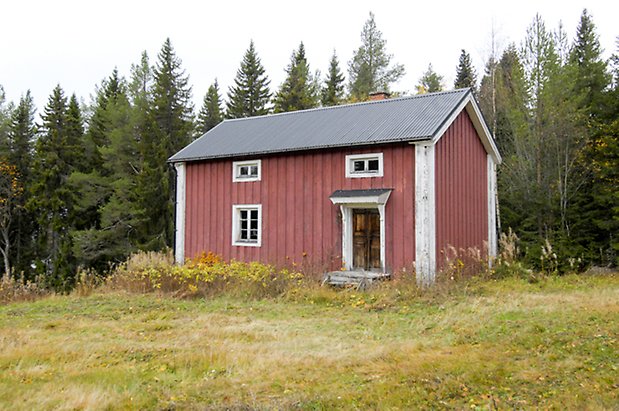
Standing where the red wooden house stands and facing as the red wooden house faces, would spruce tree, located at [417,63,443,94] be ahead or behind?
behind

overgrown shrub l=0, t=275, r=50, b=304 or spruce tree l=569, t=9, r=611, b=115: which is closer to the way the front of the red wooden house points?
the overgrown shrub

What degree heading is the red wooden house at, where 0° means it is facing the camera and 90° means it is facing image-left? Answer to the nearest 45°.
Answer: approximately 45°

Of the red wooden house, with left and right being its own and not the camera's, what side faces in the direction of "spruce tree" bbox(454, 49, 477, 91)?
back

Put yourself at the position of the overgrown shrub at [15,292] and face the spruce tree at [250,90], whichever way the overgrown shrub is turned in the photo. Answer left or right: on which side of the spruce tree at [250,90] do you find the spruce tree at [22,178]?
left

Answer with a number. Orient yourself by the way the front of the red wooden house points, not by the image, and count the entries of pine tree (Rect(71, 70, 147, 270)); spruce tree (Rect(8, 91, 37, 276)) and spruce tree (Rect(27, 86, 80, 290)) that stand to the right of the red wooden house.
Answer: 3

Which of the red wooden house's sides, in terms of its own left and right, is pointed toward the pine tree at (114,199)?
right

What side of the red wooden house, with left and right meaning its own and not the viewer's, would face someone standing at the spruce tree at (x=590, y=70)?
back

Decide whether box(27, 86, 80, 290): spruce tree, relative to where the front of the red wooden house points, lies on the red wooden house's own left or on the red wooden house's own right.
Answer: on the red wooden house's own right

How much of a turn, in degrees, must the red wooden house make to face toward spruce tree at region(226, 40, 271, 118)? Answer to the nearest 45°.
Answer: approximately 135° to its right
